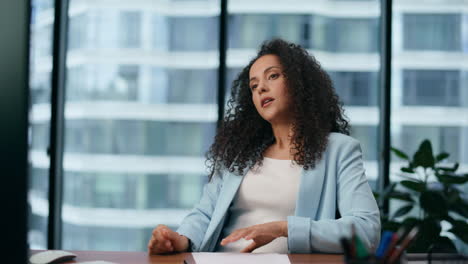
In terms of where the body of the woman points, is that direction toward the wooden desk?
yes

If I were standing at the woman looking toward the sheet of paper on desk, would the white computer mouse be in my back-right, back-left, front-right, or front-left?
front-right

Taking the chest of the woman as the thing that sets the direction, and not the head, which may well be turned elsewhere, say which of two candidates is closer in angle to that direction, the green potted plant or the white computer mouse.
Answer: the white computer mouse

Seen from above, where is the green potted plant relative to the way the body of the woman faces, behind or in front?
behind

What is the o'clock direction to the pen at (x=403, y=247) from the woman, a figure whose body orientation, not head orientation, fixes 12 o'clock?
The pen is roughly at 10 o'clock from the woman.

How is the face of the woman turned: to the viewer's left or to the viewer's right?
to the viewer's left

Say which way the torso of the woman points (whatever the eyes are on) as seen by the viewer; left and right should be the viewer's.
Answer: facing the viewer and to the left of the viewer

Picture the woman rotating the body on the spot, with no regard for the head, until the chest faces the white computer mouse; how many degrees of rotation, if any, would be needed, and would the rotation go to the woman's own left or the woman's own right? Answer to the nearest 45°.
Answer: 0° — they already face it
